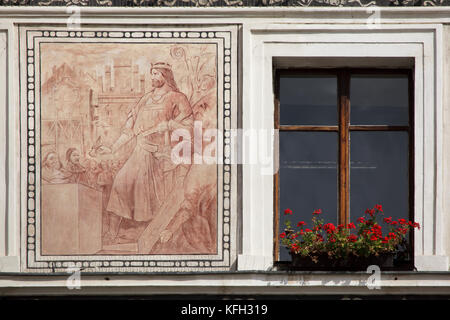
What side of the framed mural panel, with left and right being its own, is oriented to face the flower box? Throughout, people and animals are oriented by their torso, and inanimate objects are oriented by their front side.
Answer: left

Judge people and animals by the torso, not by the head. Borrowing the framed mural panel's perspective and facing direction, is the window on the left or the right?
on its left

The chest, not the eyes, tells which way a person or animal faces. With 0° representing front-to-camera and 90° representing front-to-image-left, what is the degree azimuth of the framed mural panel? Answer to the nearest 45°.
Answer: approximately 0°
